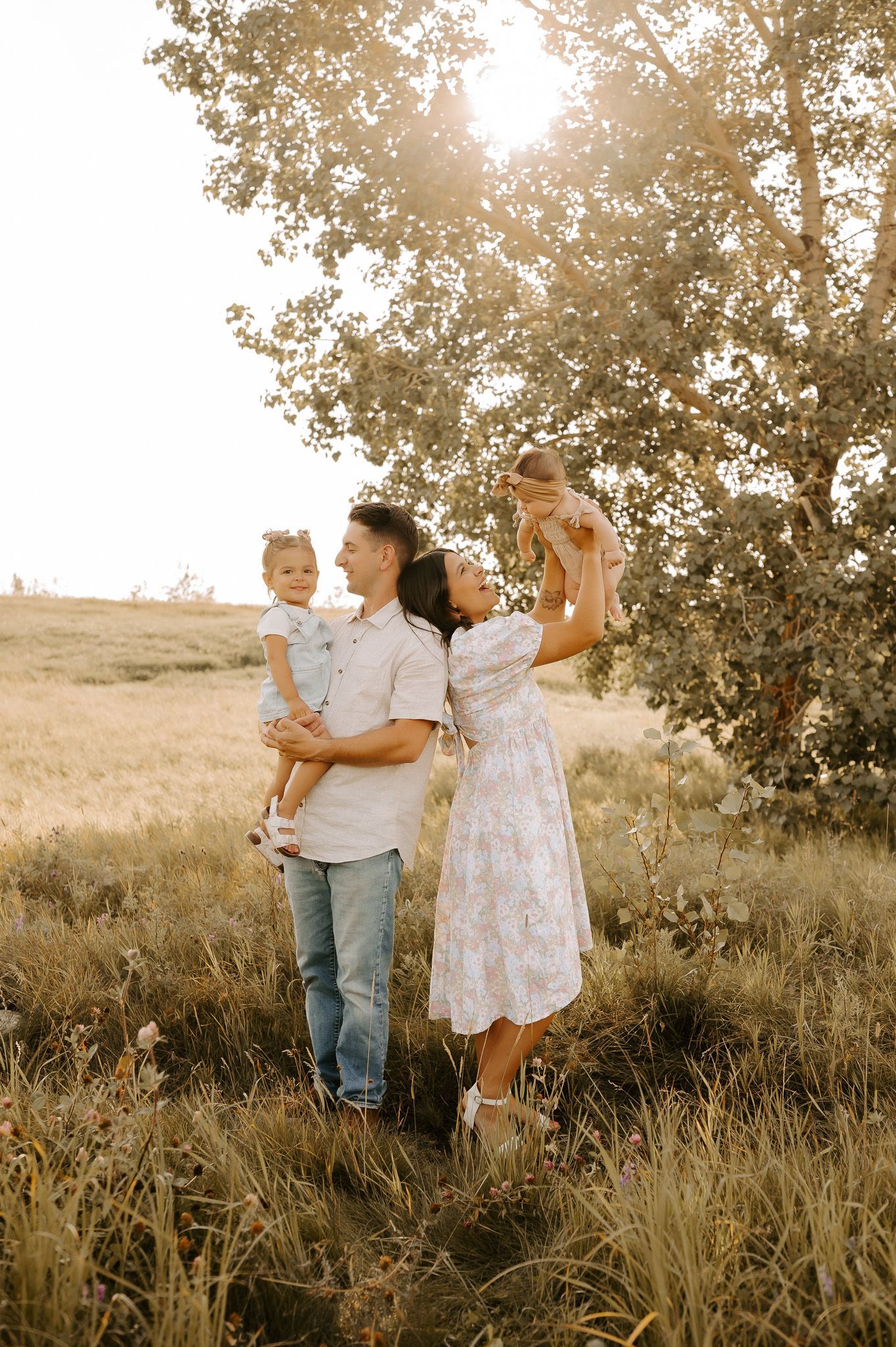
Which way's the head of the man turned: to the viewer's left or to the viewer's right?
to the viewer's left

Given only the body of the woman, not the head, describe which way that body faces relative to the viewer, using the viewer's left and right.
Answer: facing to the right of the viewer

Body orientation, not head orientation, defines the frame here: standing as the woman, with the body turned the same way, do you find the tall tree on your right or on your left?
on your left

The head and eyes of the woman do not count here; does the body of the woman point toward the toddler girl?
no

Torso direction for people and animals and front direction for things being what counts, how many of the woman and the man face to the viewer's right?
1

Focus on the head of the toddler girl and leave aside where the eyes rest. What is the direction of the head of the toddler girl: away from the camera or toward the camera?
toward the camera

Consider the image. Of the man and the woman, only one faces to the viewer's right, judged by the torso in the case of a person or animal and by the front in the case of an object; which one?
the woman
